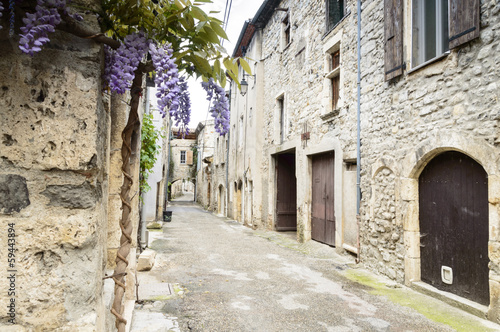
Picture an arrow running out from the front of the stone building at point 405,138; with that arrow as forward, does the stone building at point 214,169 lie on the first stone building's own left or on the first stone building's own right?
on the first stone building's own right

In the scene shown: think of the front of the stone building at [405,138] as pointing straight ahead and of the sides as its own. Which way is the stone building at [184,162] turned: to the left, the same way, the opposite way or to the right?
to the left

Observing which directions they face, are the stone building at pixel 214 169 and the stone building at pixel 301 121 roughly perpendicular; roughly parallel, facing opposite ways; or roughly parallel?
roughly parallel

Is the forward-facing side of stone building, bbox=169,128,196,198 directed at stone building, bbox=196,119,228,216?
yes

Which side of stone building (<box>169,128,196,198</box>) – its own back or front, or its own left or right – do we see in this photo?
front

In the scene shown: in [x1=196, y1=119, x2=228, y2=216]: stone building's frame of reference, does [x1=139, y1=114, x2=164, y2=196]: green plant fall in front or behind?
in front

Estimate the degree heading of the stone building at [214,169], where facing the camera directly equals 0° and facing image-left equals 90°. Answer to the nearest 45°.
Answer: approximately 45°

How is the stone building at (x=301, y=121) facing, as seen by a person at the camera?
facing the viewer and to the left of the viewer

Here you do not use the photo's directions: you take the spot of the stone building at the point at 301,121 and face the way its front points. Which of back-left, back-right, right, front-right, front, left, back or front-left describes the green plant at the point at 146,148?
front

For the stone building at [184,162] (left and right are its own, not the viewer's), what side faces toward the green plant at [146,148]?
front

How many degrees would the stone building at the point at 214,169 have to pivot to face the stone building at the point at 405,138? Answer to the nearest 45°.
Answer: approximately 45° to its left

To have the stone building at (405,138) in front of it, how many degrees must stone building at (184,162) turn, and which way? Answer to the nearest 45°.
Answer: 0° — it already faces it

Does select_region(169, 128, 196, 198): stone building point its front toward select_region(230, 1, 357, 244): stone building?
yes

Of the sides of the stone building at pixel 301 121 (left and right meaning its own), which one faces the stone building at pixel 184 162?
right
